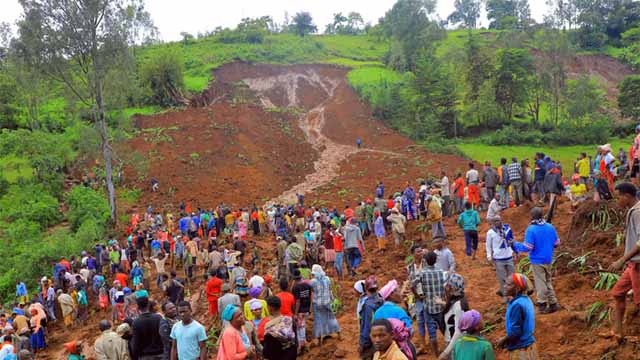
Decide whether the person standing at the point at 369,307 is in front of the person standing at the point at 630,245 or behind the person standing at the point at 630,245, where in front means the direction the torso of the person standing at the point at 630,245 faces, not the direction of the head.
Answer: in front

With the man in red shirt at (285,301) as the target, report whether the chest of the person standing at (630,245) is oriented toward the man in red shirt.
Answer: yes

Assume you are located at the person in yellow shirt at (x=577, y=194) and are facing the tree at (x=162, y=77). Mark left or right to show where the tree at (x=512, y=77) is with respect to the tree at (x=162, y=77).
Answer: right

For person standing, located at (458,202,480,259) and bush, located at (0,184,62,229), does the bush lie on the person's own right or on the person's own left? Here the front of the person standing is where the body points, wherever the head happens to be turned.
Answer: on the person's own left

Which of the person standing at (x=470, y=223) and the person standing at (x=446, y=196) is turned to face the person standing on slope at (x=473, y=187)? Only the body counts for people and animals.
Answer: the person standing at (x=470, y=223)

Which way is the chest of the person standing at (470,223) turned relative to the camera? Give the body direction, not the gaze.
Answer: away from the camera

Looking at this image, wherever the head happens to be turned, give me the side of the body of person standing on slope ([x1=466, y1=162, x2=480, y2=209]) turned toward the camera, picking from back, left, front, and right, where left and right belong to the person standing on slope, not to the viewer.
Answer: back

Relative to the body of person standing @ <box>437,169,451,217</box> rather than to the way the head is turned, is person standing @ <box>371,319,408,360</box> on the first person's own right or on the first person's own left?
on the first person's own left

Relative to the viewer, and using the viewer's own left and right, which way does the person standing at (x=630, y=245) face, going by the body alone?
facing to the left of the viewer
